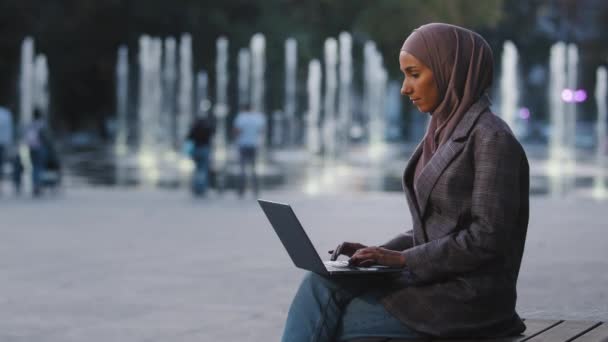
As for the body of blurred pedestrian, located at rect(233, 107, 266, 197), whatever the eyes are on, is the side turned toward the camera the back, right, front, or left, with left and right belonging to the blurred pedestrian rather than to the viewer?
back

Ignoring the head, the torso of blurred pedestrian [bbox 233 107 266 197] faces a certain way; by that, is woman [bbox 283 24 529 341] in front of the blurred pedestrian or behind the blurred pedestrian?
behind

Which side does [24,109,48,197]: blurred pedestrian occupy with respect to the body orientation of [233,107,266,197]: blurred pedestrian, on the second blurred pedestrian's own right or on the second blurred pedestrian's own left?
on the second blurred pedestrian's own left

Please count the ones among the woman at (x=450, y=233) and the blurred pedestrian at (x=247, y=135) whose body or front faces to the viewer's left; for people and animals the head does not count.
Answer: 1

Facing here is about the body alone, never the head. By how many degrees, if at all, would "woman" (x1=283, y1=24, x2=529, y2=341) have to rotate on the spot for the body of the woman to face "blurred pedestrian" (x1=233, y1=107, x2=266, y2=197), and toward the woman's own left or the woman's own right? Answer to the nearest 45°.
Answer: approximately 90° to the woman's own right

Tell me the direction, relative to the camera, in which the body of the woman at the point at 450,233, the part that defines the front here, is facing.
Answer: to the viewer's left

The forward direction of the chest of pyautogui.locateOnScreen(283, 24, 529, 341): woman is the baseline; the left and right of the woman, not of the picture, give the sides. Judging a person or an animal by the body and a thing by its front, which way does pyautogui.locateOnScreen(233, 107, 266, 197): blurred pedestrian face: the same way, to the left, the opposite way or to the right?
to the right

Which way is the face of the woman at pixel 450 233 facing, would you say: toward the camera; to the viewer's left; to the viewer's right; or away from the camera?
to the viewer's left

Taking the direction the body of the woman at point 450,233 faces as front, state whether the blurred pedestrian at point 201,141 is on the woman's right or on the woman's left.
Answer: on the woman's right
